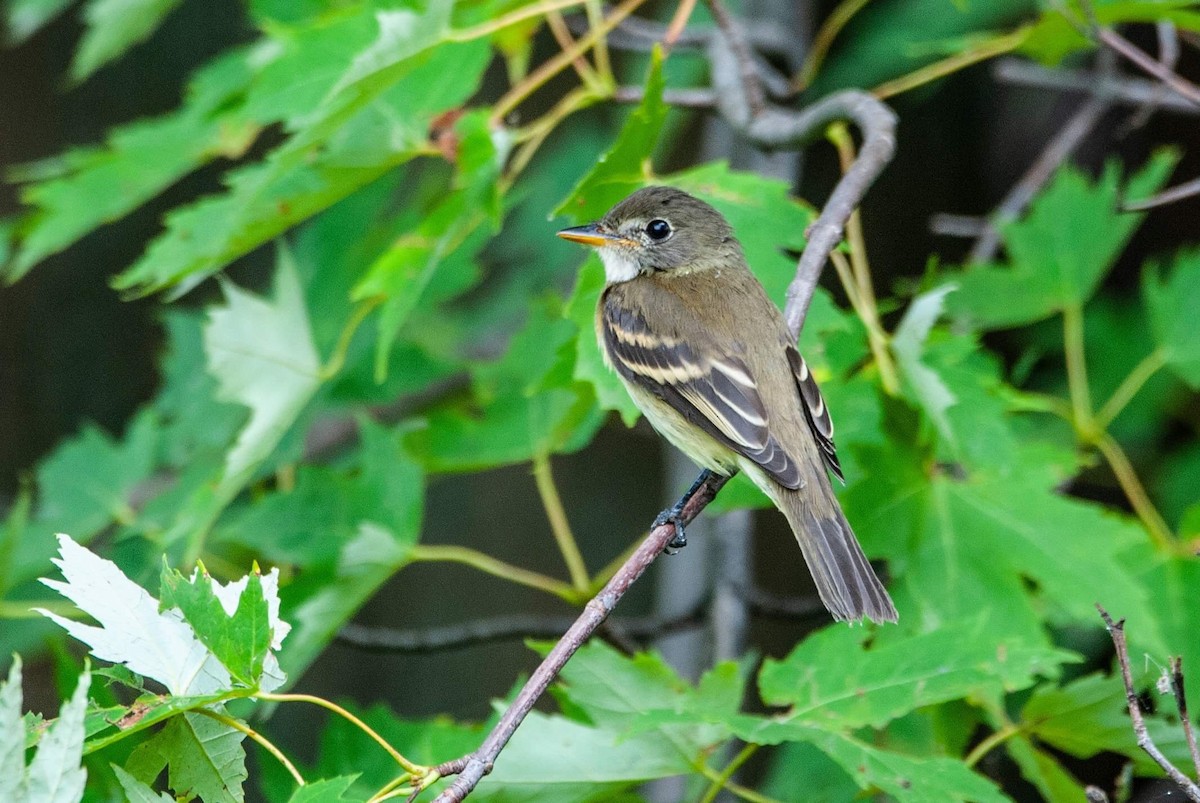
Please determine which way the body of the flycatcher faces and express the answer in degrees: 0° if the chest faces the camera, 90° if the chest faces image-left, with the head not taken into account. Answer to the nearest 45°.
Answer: approximately 135°

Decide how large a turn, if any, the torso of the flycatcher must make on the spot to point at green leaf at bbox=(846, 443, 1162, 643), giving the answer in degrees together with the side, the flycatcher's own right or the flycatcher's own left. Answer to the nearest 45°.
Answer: approximately 180°

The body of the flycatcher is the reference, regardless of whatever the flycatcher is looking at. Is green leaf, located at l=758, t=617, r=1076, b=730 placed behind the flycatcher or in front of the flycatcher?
behind

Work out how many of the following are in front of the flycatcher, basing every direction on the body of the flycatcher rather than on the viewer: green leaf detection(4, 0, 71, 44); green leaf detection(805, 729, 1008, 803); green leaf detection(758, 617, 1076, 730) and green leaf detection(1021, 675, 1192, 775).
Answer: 1
